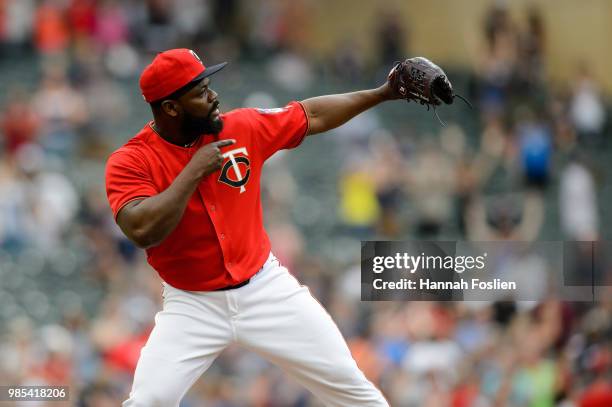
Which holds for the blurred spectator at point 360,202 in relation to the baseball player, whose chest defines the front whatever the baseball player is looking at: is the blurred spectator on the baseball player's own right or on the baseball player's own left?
on the baseball player's own left

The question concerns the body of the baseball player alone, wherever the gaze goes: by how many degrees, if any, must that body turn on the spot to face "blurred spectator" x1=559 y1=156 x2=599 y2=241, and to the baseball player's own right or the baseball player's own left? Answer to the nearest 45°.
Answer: approximately 90° to the baseball player's own left

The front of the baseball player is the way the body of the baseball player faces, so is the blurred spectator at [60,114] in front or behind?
behind

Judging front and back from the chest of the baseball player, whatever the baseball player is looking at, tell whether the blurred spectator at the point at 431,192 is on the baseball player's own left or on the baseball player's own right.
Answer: on the baseball player's own left

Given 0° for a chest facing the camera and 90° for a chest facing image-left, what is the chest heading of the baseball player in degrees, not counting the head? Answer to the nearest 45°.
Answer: approximately 315°

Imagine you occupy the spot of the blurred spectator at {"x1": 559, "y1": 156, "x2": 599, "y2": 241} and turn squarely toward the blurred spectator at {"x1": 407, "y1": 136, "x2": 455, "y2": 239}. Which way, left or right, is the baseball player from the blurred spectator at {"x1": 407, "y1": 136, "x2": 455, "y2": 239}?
left

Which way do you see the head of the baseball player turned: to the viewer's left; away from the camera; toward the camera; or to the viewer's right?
to the viewer's right
